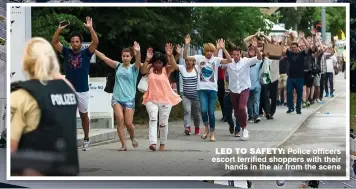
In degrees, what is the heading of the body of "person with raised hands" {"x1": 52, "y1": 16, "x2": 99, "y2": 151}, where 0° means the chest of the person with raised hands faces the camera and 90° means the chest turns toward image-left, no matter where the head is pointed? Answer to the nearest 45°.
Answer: approximately 0°

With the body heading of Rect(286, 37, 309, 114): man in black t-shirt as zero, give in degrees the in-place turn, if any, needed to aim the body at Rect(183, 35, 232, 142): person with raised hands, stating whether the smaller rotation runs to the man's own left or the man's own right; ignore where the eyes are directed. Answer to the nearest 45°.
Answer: approximately 90° to the man's own right

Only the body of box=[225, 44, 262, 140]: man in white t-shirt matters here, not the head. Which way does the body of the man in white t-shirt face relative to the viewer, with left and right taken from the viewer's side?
facing the viewer

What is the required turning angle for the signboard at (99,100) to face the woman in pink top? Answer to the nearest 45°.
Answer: approximately 90° to its left

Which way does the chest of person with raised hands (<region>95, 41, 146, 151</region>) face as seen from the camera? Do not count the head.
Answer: toward the camera

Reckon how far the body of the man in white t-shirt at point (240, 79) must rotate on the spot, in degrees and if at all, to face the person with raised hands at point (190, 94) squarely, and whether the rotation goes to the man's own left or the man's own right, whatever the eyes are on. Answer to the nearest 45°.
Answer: approximately 90° to the man's own right

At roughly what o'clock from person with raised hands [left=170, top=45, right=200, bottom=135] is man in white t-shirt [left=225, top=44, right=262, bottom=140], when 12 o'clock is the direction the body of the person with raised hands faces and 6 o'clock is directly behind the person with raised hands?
The man in white t-shirt is roughly at 9 o'clock from the person with raised hands.

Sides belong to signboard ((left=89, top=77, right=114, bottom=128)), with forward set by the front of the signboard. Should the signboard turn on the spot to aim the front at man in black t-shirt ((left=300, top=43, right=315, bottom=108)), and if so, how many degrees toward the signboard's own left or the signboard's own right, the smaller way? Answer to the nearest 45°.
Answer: approximately 90° to the signboard's own left

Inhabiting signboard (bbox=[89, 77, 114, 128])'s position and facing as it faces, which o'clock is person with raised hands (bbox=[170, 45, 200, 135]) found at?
The person with raised hands is roughly at 9 o'clock from the signboard.
